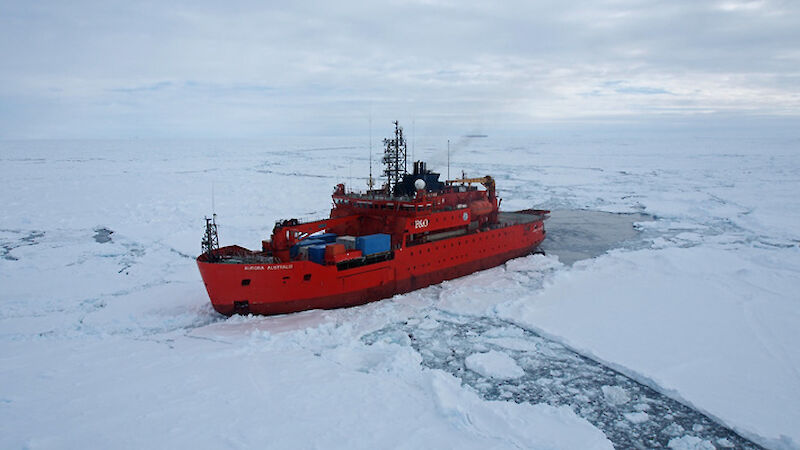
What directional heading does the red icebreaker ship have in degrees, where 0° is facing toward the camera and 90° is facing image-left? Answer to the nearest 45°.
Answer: approximately 45°

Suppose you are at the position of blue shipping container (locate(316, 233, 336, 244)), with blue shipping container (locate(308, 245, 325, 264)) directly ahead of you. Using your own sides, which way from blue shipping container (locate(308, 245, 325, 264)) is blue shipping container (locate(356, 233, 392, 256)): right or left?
left
